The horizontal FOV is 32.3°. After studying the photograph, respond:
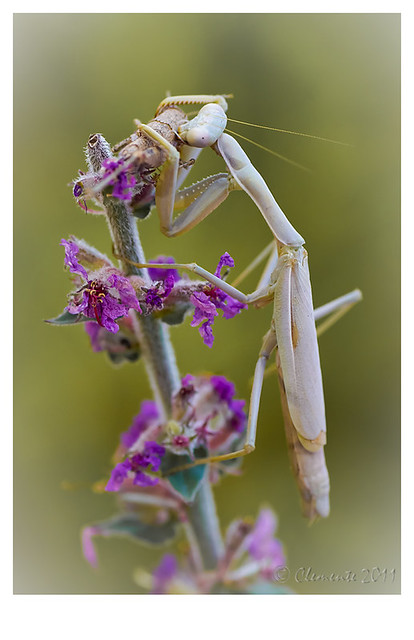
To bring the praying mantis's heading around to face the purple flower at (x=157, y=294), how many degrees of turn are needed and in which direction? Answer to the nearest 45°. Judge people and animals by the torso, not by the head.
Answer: approximately 45° to its left

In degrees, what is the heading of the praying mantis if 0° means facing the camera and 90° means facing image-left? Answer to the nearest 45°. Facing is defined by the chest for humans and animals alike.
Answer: approximately 90°

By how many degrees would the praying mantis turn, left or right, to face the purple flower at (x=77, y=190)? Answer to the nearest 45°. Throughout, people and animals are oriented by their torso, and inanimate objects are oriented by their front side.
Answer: approximately 45° to its left

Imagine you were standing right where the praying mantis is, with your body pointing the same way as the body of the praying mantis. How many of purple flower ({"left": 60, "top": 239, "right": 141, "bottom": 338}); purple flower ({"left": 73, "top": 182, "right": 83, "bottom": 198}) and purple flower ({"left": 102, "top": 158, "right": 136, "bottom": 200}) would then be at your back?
0

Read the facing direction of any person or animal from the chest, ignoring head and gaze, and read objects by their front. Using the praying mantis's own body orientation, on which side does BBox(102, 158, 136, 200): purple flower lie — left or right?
on its left
